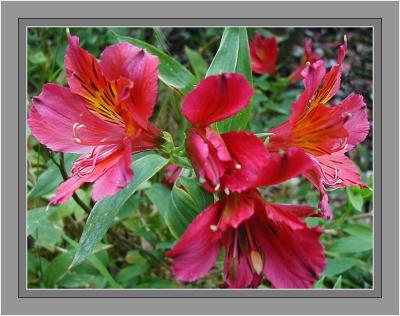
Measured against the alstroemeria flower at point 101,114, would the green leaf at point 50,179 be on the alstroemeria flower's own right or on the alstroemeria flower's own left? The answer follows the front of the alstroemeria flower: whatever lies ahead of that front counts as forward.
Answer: on the alstroemeria flower's own right
